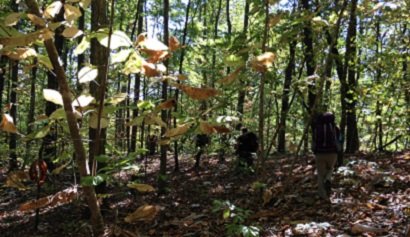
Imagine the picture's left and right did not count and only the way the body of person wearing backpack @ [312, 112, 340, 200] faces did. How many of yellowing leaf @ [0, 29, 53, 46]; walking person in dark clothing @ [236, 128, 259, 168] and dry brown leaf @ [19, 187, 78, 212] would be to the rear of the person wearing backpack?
2

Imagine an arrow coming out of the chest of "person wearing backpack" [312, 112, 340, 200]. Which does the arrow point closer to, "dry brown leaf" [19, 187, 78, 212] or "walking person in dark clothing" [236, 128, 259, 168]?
the walking person in dark clothing

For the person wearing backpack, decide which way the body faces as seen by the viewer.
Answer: away from the camera

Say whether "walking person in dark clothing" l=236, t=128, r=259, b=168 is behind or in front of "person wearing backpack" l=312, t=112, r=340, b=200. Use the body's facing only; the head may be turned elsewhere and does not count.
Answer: in front

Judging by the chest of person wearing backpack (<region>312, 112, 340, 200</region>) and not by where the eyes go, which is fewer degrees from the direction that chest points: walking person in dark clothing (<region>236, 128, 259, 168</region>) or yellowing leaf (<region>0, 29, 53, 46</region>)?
the walking person in dark clothing

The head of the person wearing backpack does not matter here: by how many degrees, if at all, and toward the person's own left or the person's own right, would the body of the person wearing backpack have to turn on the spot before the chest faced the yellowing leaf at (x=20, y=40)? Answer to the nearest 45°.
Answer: approximately 180°

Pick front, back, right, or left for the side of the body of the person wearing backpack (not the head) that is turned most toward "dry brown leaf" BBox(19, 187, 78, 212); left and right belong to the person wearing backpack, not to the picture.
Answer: left
